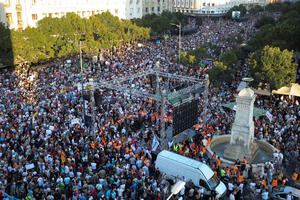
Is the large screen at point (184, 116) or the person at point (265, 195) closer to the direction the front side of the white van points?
the person

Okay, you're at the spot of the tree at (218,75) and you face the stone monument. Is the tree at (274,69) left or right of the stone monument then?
left

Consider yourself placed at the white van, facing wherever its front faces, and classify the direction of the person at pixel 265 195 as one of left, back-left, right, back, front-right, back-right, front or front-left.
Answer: front-left

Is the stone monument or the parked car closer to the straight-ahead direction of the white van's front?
the parked car

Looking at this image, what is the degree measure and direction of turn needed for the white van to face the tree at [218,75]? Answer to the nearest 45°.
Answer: approximately 135° to its left

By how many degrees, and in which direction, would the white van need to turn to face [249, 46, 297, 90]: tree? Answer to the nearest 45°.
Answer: approximately 90° to its left

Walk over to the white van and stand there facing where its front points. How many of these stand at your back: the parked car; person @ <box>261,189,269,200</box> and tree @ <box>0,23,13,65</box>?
1

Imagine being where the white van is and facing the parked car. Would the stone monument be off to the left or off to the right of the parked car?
left

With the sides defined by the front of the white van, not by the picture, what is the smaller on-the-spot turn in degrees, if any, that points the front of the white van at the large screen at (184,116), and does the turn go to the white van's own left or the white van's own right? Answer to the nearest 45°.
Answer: approximately 135° to the white van's own left

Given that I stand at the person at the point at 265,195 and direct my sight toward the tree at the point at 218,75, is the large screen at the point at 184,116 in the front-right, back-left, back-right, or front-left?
front-left

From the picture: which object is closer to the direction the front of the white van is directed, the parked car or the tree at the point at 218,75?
the parked car

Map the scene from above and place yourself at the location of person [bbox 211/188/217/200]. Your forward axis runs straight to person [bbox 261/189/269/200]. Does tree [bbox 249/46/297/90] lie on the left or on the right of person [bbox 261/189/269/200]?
left

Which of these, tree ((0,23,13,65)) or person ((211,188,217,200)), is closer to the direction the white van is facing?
the person

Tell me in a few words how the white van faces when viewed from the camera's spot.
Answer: facing the viewer and to the right of the viewer

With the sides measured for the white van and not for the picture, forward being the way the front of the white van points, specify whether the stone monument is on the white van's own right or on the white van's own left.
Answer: on the white van's own left

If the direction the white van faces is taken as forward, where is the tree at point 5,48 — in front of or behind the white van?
behind

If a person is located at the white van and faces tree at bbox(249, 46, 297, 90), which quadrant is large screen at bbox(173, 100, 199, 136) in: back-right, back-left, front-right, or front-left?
front-left

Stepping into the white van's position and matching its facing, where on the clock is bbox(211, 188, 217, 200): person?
The person is roughly at 12 o'clock from the white van.

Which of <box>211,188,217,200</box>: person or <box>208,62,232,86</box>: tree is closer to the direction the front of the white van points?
the person
